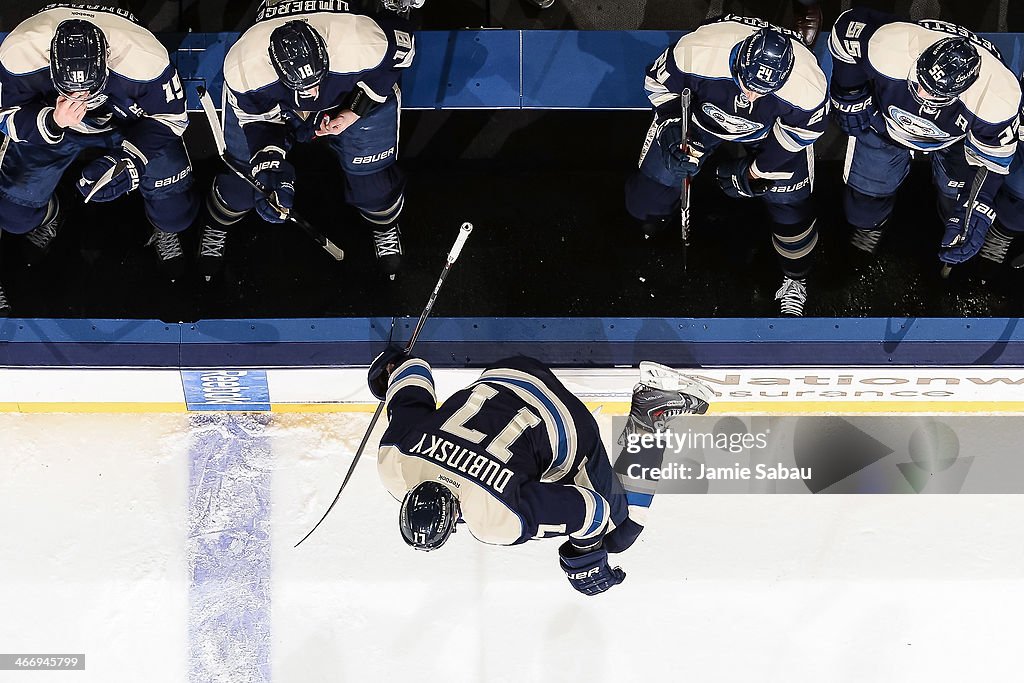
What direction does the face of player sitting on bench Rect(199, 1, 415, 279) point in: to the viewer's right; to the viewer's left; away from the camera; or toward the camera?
toward the camera

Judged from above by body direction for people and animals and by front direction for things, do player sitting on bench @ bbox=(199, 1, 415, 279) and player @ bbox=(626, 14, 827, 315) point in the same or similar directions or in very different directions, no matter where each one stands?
same or similar directions

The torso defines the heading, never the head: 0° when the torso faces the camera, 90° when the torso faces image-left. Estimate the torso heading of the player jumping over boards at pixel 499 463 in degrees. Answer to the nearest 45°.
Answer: approximately 45°

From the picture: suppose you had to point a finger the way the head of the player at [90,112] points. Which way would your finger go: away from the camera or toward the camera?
toward the camera

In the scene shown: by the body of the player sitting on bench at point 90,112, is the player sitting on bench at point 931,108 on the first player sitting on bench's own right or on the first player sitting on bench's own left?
on the first player sitting on bench's own left

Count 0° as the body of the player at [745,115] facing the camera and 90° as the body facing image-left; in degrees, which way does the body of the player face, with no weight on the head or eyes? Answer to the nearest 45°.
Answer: approximately 0°

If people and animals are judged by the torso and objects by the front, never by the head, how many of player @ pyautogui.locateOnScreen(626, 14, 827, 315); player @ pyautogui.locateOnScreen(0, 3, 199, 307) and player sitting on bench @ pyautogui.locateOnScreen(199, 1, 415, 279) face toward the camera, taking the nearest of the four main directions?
3

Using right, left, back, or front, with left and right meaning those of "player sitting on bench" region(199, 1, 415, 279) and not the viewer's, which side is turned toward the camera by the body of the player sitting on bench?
front

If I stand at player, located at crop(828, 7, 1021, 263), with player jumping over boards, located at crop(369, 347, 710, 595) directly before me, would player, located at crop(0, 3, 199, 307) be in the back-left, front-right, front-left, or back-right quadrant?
front-right

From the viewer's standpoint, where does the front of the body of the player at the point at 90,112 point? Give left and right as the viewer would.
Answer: facing the viewer

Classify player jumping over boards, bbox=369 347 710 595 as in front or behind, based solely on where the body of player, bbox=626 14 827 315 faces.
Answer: in front

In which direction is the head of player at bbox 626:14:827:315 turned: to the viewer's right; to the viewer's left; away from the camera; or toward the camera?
toward the camera

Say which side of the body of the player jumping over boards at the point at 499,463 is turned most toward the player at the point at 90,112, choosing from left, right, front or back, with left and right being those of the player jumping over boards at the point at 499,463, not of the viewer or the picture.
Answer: right

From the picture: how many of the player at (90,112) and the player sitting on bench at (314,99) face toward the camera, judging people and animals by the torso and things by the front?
2
